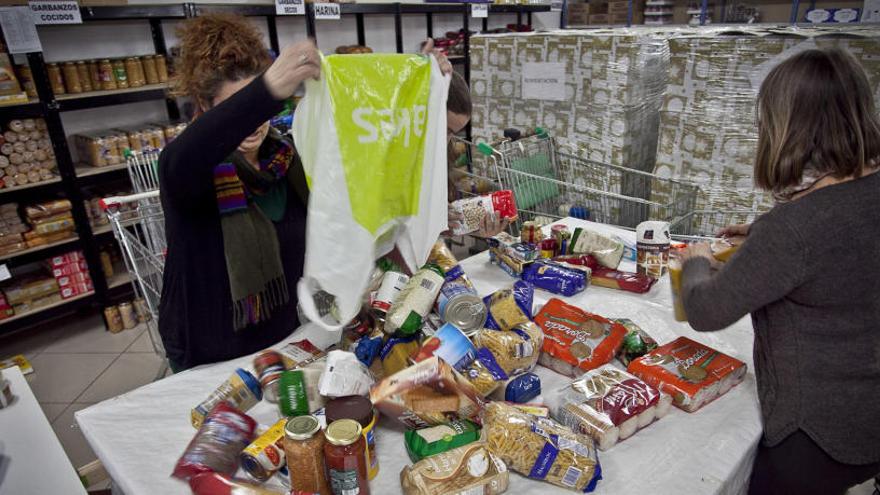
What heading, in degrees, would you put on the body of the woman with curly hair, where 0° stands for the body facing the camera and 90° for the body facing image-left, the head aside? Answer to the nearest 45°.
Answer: approximately 315°

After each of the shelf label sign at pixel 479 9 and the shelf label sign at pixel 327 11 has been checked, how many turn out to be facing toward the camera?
2

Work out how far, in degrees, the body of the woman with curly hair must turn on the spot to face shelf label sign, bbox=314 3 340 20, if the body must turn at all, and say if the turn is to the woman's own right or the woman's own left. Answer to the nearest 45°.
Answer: approximately 135° to the woman's own left

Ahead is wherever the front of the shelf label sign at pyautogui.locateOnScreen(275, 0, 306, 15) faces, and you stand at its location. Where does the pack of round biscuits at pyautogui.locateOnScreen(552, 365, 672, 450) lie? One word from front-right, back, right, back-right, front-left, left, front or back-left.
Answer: front

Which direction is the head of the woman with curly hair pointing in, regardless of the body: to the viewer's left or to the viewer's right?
to the viewer's right

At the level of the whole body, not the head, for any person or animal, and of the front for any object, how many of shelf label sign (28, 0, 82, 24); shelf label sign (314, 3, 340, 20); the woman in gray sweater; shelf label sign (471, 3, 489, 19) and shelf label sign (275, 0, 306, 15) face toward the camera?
4

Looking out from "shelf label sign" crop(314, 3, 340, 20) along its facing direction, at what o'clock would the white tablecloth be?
The white tablecloth is roughly at 12 o'clock from the shelf label sign.

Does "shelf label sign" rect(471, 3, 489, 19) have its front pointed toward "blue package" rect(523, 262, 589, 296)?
yes

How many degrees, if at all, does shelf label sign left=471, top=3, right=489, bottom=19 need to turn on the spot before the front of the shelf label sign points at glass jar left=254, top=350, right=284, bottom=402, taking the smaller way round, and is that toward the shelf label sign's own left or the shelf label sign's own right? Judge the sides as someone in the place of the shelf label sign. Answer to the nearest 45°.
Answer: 0° — it already faces it

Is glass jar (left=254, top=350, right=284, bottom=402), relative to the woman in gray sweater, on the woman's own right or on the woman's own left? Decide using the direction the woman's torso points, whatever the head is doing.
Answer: on the woman's own left

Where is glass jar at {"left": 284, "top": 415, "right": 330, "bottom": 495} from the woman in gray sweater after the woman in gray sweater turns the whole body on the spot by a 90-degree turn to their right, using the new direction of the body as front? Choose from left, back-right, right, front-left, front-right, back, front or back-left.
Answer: back

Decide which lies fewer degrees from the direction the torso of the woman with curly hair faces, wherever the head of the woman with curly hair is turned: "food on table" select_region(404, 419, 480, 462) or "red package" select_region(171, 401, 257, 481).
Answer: the food on table

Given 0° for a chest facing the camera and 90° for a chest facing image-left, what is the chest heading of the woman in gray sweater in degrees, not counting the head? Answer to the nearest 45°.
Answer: approximately 135°

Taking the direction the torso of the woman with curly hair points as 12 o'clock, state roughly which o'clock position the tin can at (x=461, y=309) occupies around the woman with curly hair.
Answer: The tin can is roughly at 12 o'clock from the woman with curly hair.

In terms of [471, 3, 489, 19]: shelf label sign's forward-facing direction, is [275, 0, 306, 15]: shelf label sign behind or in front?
in front
